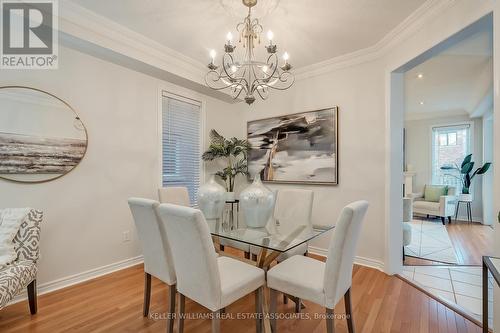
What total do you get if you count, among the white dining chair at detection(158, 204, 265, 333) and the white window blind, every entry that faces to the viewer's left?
0

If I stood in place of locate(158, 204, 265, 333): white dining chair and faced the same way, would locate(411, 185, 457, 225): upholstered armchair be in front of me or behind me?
in front

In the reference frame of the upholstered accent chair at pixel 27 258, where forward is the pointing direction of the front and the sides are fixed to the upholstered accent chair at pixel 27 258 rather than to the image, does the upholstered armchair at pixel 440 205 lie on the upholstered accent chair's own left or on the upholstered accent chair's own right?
on the upholstered accent chair's own left

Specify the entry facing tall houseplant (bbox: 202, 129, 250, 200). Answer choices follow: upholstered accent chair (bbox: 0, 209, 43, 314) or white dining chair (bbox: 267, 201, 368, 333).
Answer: the white dining chair

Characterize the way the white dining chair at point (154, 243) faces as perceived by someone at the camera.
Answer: facing away from the viewer and to the right of the viewer

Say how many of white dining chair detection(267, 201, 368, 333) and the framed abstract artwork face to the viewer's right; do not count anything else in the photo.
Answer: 0

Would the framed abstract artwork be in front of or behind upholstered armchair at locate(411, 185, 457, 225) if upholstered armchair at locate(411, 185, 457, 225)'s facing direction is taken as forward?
in front

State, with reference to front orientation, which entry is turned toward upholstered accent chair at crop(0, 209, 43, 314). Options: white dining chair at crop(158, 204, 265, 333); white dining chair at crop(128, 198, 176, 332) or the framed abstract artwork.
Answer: the framed abstract artwork

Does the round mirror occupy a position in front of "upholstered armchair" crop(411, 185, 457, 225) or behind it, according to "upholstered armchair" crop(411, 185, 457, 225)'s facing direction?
in front
